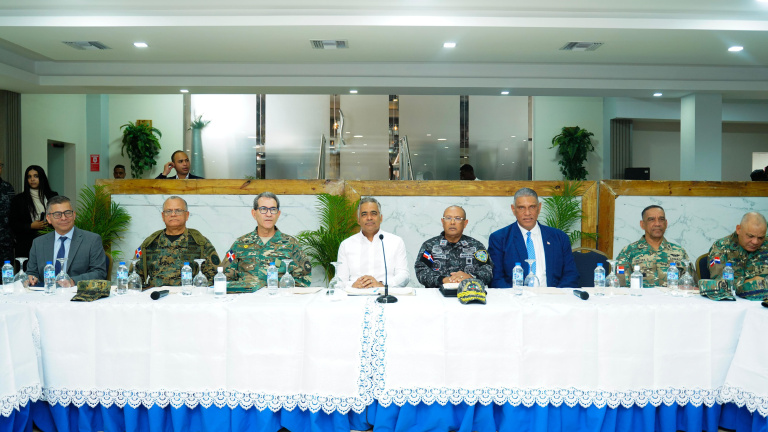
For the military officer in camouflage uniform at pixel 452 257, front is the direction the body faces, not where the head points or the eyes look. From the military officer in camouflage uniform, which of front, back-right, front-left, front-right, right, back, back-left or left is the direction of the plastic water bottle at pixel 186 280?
front-right

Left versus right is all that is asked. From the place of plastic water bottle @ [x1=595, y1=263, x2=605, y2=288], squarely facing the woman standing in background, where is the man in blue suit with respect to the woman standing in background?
right

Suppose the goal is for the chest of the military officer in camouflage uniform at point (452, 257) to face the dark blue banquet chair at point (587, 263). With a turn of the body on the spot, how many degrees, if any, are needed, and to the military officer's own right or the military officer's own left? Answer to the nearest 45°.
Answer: approximately 135° to the military officer's own left

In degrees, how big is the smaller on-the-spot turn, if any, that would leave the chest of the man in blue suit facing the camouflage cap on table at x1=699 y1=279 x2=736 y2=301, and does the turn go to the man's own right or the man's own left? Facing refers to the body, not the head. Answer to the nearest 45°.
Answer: approximately 45° to the man's own left

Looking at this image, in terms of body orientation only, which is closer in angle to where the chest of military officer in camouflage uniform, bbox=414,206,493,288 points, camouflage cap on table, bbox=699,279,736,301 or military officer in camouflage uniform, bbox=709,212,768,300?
the camouflage cap on table

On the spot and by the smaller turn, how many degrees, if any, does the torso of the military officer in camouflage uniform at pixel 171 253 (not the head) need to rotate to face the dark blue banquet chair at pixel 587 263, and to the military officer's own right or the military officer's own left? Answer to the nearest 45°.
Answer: approximately 90° to the military officer's own left

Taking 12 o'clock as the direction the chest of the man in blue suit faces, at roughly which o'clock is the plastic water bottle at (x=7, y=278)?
The plastic water bottle is roughly at 2 o'clock from the man in blue suit.

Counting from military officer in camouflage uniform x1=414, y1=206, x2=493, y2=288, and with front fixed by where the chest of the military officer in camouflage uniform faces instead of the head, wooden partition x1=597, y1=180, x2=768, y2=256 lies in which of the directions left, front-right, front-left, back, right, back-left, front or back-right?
back-left

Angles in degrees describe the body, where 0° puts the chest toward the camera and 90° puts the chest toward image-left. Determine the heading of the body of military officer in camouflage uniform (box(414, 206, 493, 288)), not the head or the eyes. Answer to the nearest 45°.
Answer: approximately 0°
